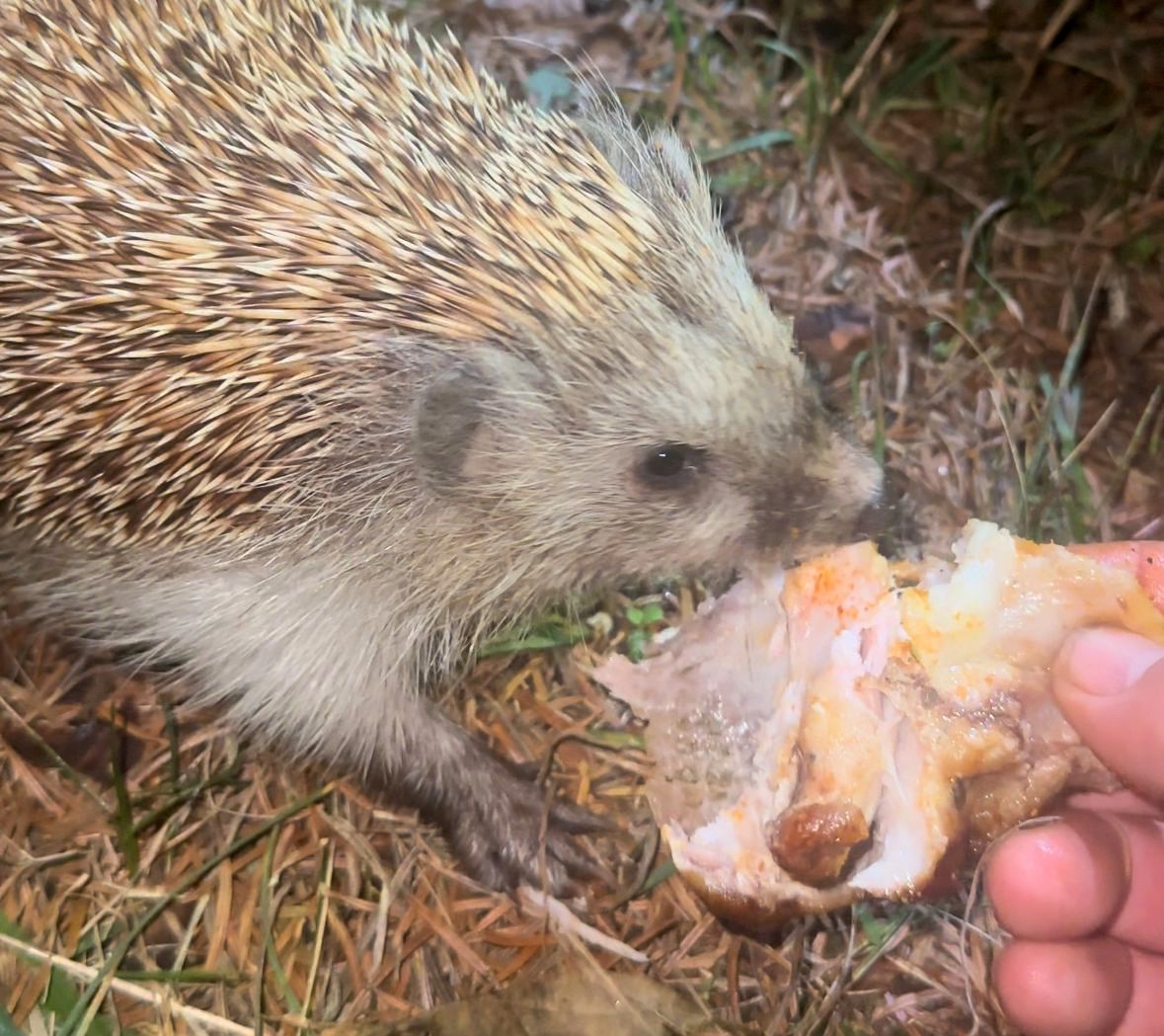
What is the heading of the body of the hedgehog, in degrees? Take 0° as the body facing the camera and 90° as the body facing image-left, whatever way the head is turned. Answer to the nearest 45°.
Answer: approximately 270°
